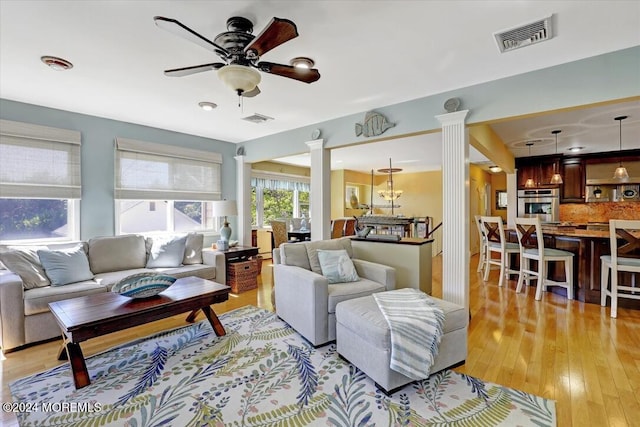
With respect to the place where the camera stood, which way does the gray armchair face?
facing the viewer and to the right of the viewer

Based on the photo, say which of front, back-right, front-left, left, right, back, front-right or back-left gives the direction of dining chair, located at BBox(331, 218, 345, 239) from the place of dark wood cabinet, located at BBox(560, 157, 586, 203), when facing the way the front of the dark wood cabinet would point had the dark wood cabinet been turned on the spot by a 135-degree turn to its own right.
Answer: left

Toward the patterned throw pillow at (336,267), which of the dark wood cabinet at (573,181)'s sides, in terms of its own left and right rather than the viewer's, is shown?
front

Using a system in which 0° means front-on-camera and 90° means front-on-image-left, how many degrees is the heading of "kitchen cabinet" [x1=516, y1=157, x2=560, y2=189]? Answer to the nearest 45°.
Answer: approximately 0°

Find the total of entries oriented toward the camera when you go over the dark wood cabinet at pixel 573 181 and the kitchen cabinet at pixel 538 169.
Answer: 2

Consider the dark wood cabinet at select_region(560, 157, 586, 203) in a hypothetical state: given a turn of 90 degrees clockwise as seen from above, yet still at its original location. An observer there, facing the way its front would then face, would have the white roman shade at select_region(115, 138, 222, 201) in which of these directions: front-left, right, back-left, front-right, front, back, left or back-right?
front-left

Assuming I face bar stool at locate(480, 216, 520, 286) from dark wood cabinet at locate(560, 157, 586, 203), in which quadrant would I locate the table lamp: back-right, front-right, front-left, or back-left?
front-right

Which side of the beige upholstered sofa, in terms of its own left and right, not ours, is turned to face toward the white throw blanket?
front

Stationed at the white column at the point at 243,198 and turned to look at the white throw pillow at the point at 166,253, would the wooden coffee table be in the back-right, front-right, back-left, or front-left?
front-left

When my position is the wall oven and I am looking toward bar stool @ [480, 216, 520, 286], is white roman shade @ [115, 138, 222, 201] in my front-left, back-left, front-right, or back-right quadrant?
front-right

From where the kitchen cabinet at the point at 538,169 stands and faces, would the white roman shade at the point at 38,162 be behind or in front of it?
in front

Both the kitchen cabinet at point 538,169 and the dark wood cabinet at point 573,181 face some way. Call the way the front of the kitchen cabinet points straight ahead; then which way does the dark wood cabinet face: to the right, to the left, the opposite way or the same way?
the same way

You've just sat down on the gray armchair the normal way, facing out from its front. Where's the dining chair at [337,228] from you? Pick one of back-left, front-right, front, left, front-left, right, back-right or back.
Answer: back-left

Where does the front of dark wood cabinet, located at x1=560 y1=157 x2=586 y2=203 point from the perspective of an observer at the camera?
facing the viewer
